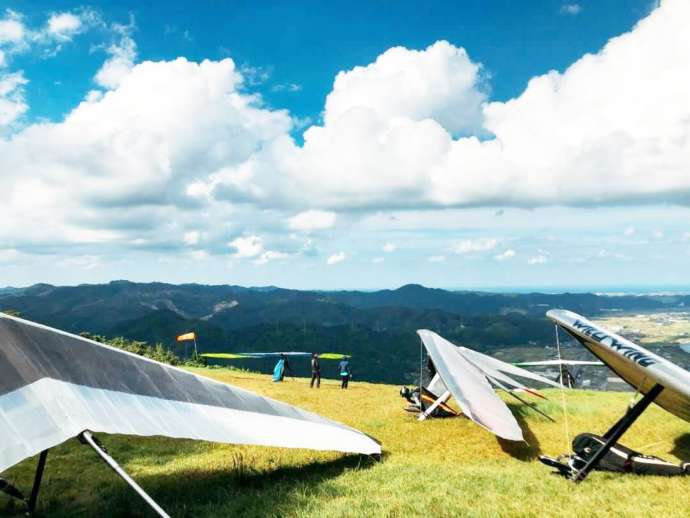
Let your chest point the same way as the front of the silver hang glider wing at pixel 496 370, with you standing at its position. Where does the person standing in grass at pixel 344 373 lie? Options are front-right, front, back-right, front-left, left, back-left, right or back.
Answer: front-right

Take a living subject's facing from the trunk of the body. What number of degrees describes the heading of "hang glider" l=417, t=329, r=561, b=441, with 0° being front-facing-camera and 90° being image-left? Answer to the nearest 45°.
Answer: approximately 90°

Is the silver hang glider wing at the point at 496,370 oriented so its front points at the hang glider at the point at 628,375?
no

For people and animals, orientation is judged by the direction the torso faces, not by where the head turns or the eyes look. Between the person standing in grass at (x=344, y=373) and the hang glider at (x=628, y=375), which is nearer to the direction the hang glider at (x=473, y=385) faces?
the person standing in grass

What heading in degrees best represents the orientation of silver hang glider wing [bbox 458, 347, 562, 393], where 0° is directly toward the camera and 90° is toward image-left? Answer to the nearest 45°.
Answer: approximately 90°
